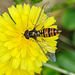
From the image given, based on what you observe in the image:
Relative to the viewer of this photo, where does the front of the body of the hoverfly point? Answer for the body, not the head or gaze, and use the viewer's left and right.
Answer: facing to the left of the viewer
